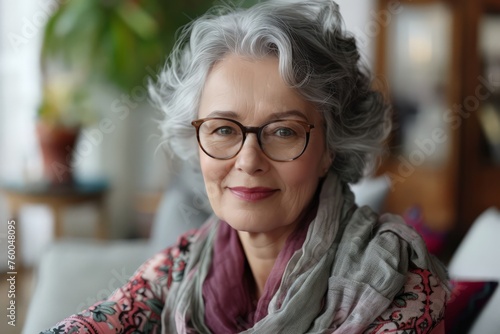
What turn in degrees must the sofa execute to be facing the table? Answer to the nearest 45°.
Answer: approximately 135° to its right

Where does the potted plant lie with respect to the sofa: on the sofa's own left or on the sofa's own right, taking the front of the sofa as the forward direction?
on the sofa's own right

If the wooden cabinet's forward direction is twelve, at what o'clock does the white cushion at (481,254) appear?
The white cushion is roughly at 12 o'clock from the wooden cabinet.

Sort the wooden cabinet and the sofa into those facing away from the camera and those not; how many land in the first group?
0

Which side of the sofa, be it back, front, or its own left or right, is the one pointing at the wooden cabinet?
back

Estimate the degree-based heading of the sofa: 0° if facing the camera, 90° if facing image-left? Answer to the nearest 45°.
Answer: approximately 45°

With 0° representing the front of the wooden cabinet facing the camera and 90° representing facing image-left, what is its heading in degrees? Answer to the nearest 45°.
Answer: approximately 0°
